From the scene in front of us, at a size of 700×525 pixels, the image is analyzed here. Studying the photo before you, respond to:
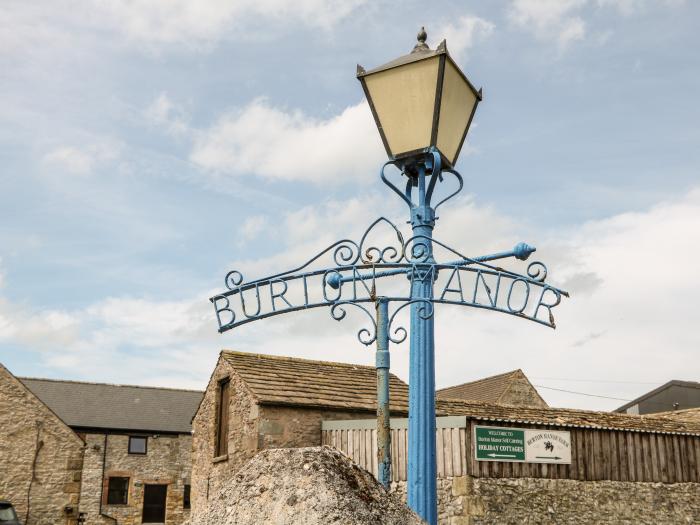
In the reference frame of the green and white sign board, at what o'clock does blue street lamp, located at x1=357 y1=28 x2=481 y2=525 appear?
The blue street lamp is roughly at 12 o'clock from the green and white sign board.

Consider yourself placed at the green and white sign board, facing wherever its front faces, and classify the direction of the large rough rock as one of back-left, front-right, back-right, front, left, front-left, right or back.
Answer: front

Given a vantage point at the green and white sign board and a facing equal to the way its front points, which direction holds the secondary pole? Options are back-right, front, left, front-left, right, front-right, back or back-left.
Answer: front

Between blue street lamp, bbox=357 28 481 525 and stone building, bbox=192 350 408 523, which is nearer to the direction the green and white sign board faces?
the blue street lamp

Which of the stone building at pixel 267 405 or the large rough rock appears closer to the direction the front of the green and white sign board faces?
the large rough rock

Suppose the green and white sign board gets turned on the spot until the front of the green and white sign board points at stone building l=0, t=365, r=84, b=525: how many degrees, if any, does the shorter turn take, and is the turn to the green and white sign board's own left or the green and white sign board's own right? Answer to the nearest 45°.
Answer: approximately 135° to the green and white sign board's own right

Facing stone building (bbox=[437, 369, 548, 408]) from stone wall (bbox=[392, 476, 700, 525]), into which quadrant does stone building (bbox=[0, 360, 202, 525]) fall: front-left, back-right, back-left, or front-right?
front-left

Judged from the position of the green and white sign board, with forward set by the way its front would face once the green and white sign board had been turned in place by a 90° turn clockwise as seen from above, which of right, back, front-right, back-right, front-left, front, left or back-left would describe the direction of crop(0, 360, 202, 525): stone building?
front-right

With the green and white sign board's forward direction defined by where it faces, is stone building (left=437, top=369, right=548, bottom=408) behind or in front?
behind

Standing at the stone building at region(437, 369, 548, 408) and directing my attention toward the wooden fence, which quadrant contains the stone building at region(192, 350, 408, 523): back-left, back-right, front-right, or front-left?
front-right

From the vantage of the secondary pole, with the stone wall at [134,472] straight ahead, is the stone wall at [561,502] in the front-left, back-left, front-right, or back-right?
front-right

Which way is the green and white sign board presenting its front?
toward the camera

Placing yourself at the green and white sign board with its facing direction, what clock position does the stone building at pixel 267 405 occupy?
The stone building is roughly at 4 o'clock from the green and white sign board.
